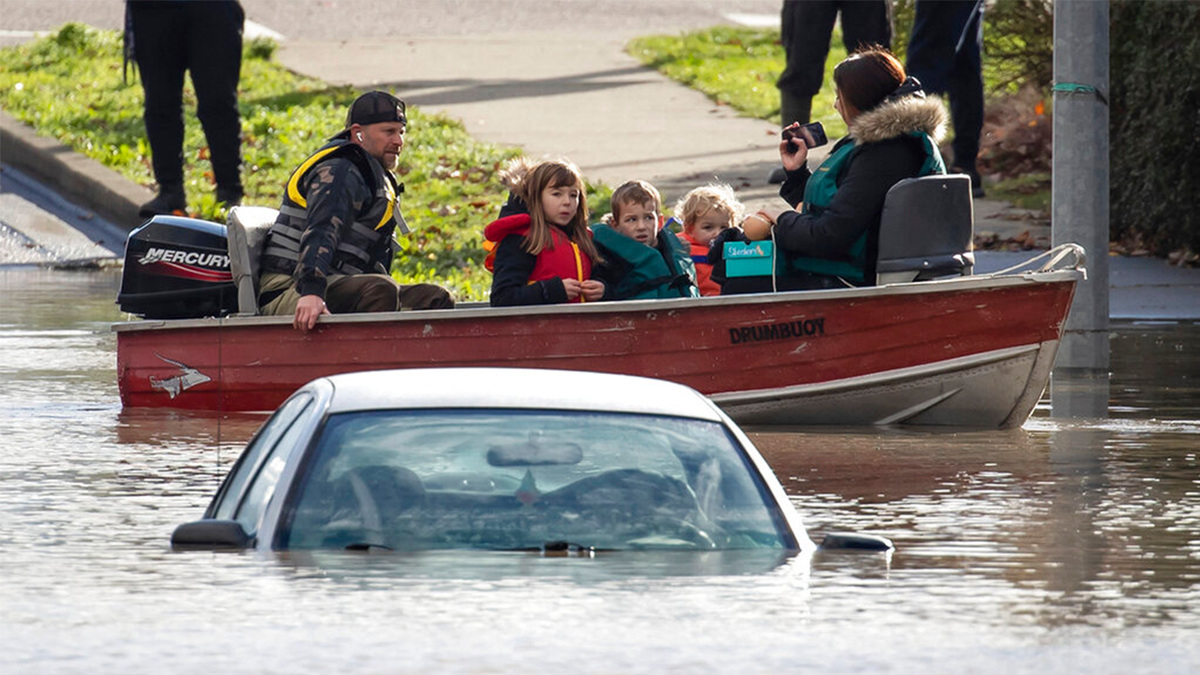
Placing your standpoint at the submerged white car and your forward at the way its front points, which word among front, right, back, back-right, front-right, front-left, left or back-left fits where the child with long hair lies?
back

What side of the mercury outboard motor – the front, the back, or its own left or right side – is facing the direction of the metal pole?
front

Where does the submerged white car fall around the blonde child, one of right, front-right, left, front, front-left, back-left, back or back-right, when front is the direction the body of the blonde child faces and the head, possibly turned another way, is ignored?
front-right

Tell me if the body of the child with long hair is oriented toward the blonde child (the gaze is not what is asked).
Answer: no

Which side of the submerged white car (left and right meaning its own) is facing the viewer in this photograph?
front

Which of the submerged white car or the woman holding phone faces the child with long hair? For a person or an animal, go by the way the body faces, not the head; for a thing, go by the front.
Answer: the woman holding phone

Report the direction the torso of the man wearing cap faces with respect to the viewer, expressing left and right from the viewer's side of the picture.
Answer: facing to the right of the viewer

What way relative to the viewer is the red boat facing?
to the viewer's right

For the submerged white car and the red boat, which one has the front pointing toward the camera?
the submerged white car

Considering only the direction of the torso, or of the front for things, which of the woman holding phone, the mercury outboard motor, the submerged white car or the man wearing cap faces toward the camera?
the submerged white car

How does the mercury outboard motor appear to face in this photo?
to the viewer's right

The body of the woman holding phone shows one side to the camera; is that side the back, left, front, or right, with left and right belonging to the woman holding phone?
left

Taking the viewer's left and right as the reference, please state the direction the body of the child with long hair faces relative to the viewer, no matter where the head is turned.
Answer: facing the viewer and to the right of the viewer

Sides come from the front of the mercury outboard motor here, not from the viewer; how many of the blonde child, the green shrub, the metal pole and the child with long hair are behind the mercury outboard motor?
0
